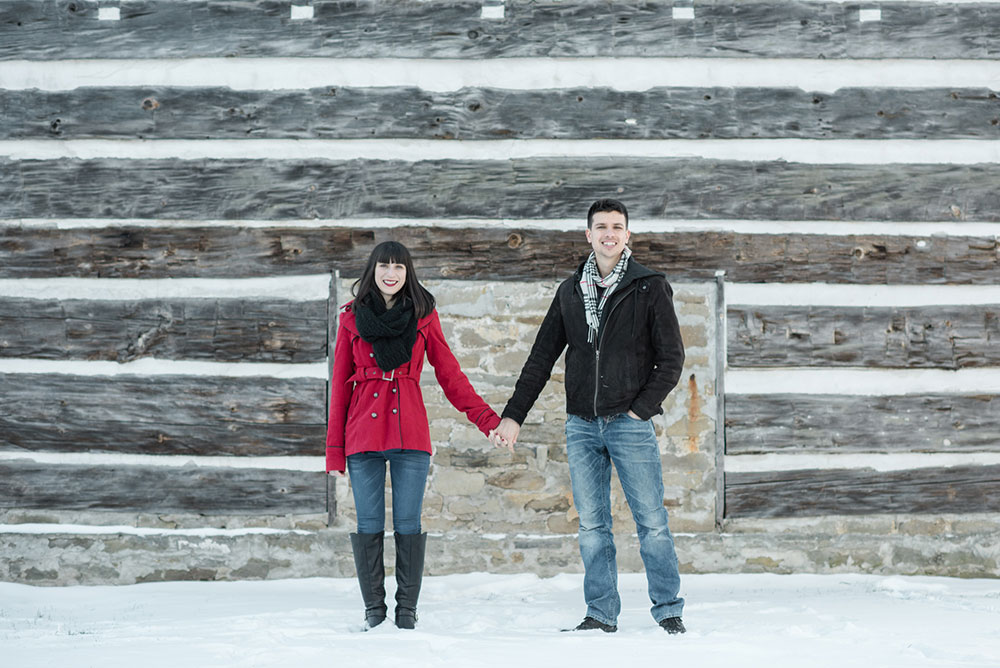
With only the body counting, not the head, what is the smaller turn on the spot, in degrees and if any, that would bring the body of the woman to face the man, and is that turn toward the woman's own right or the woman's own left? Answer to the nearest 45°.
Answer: approximately 90° to the woman's own left

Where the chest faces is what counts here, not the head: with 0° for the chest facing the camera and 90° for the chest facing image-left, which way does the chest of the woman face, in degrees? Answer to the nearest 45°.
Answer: approximately 0°
